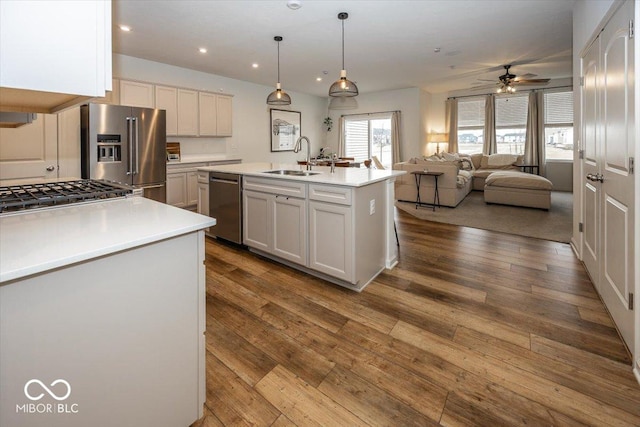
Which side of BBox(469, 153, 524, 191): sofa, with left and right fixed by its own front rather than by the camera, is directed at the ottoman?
front

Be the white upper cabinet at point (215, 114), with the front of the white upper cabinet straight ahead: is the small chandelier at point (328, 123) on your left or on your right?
on your left

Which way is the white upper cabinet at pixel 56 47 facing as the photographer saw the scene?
facing to the right of the viewer

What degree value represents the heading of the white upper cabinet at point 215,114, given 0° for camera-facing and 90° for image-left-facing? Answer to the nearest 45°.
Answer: approximately 315°

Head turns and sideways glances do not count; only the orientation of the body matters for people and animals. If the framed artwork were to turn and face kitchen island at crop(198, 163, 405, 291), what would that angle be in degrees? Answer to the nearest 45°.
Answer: approximately 45° to its right

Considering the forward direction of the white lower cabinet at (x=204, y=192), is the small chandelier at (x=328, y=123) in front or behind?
behind

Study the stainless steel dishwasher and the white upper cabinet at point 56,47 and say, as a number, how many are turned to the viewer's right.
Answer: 1

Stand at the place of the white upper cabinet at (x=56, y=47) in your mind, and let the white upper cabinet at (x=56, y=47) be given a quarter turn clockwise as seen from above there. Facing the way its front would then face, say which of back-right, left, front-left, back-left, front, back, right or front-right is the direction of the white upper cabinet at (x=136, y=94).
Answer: back

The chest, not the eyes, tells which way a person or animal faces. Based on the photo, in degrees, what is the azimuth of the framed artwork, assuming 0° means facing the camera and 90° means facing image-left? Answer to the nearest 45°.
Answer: approximately 315°
